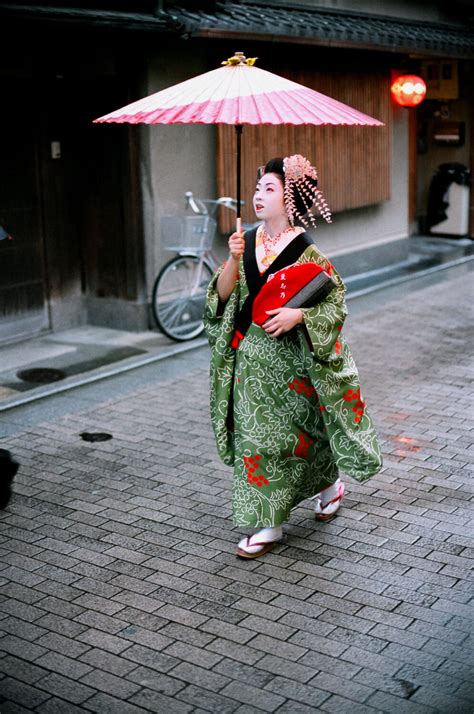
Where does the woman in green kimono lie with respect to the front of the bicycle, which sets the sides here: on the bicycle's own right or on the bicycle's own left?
on the bicycle's own left

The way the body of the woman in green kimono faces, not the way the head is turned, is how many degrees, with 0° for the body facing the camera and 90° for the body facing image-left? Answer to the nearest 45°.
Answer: approximately 45°

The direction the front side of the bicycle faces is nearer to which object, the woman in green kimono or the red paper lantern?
the woman in green kimono

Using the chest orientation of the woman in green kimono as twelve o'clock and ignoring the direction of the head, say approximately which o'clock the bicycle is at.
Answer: The bicycle is roughly at 4 o'clock from the woman in green kimono.

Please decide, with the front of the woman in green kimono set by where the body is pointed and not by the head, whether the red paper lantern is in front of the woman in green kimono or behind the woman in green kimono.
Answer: behind

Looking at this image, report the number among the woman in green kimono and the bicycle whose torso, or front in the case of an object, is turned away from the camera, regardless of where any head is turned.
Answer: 0

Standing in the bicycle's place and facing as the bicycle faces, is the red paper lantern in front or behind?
behind
